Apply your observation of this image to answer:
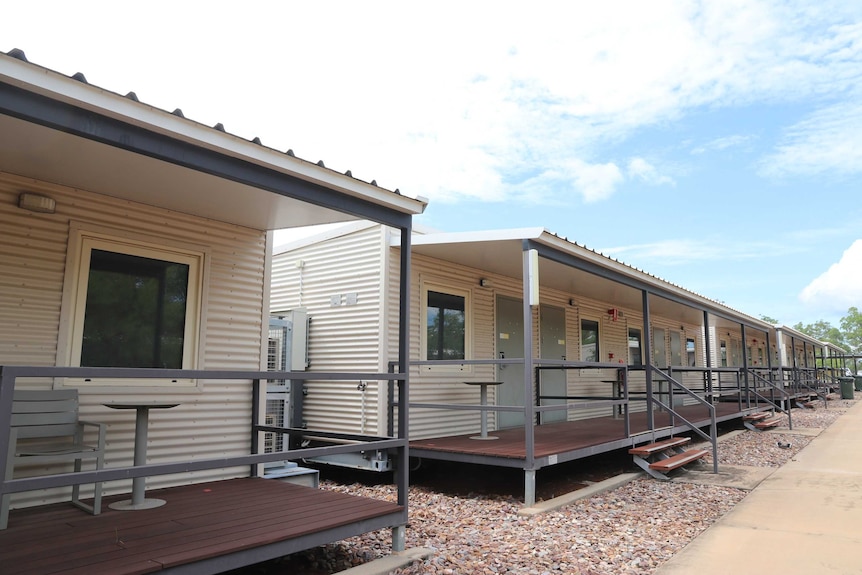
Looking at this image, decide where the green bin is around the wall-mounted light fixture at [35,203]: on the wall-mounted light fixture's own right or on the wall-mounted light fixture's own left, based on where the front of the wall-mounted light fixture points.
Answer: on the wall-mounted light fixture's own left

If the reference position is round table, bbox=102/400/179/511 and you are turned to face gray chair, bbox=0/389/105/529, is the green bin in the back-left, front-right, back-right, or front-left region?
back-right

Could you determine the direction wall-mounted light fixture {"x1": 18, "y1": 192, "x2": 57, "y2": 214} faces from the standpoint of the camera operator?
facing the viewer and to the right of the viewer
